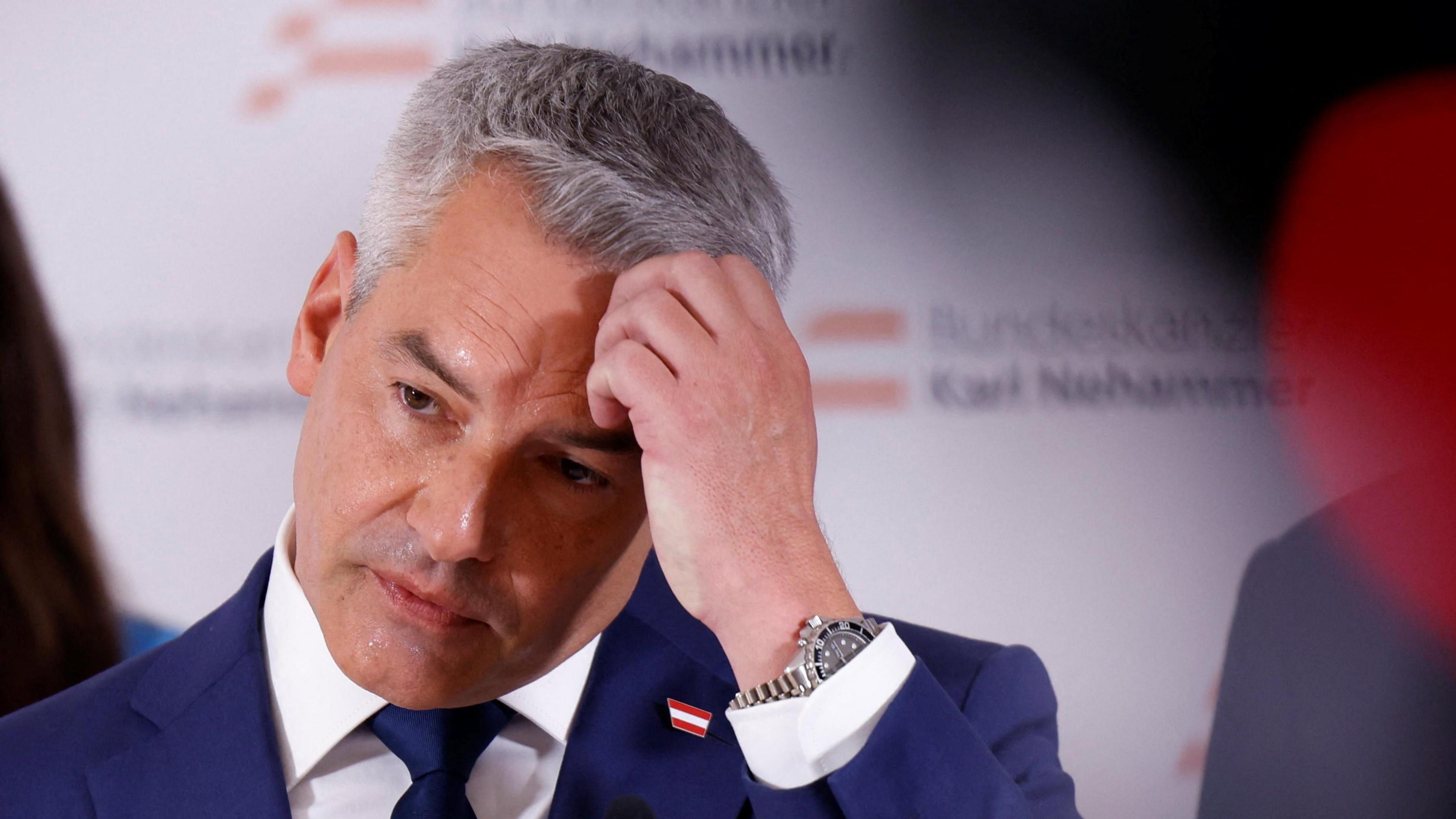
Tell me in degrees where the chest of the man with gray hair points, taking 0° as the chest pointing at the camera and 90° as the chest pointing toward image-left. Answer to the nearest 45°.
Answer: approximately 0°

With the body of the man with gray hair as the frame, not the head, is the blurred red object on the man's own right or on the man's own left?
on the man's own left
